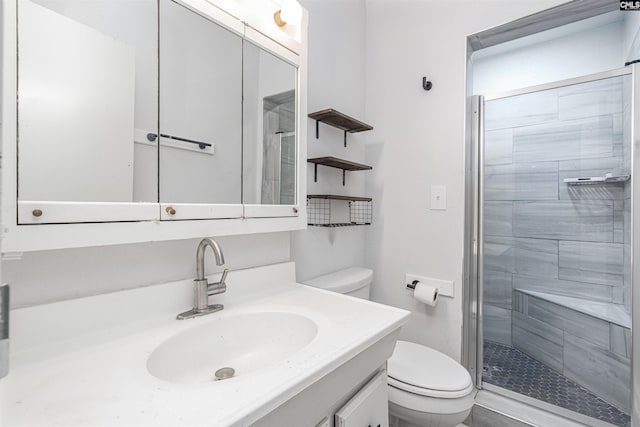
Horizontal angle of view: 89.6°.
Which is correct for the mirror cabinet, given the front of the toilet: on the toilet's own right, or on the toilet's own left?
on the toilet's own right

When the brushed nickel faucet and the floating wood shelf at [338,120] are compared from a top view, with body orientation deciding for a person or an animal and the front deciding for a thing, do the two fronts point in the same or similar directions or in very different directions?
same or similar directions

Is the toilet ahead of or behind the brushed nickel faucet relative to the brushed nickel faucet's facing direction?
ahead

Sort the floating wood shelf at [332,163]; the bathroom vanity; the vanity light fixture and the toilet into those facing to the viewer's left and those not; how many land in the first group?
0

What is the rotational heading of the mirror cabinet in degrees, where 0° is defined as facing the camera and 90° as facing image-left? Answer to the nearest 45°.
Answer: approximately 315°

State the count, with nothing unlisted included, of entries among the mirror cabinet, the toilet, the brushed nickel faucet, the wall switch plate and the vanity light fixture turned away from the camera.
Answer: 0

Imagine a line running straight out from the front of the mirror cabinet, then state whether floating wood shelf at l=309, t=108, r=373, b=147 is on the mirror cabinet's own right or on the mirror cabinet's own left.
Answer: on the mirror cabinet's own left

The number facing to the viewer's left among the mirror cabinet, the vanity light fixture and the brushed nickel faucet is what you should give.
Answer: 0

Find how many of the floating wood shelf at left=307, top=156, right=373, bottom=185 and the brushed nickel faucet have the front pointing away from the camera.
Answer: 0

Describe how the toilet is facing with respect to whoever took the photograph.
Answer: facing the viewer and to the right of the viewer

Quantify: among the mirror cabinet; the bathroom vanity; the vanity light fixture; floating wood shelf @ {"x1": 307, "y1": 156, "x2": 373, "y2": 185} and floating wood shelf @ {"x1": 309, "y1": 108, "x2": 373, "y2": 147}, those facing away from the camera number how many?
0

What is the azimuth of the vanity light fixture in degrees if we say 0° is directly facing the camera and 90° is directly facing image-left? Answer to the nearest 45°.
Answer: approximately 315°

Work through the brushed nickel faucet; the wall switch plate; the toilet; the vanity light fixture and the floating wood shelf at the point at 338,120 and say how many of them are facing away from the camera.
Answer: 0

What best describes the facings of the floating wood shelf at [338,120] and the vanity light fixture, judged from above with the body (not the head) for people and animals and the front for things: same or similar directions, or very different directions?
same or similar directions

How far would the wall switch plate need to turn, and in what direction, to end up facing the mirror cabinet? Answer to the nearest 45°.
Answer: approximately 45° to its right

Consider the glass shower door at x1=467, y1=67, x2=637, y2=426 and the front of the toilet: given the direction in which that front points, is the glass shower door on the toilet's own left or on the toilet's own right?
on the toilet's own left

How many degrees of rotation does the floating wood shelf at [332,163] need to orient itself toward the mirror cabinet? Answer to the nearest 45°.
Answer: approximately 90° to its right
